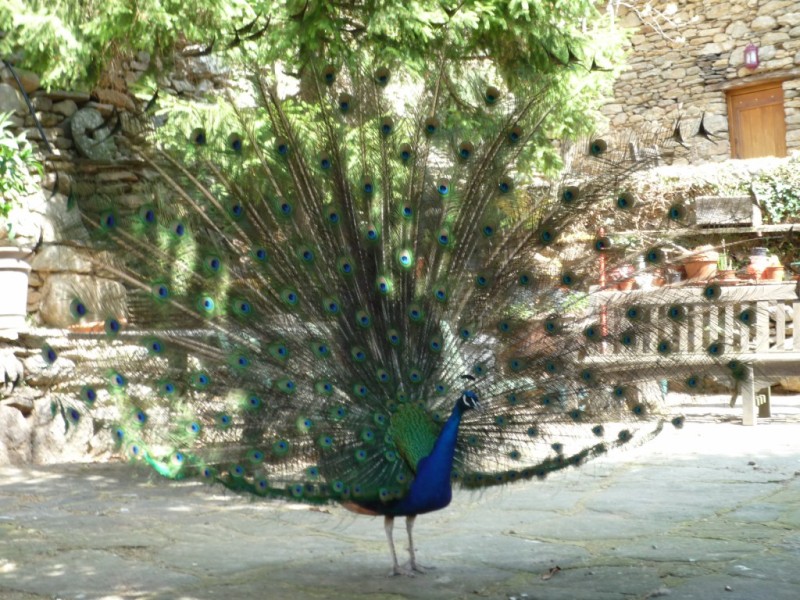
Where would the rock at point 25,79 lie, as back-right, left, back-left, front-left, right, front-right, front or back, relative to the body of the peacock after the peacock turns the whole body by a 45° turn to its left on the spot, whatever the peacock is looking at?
back-left

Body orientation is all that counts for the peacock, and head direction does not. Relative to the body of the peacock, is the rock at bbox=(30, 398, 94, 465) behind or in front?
behind

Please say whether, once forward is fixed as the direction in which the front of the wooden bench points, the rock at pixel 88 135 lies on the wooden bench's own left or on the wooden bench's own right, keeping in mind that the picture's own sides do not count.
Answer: on the wooden bench's own right

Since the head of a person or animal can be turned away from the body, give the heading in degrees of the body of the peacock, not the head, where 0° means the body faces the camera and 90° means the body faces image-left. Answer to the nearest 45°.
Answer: approximately 315°

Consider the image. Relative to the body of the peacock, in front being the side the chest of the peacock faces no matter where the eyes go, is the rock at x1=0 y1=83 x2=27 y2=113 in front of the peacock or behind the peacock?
behind

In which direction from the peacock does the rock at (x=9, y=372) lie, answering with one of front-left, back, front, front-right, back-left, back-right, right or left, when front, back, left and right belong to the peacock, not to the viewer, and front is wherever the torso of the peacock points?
back

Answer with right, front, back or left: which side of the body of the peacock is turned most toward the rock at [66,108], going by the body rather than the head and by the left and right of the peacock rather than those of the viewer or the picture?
back
